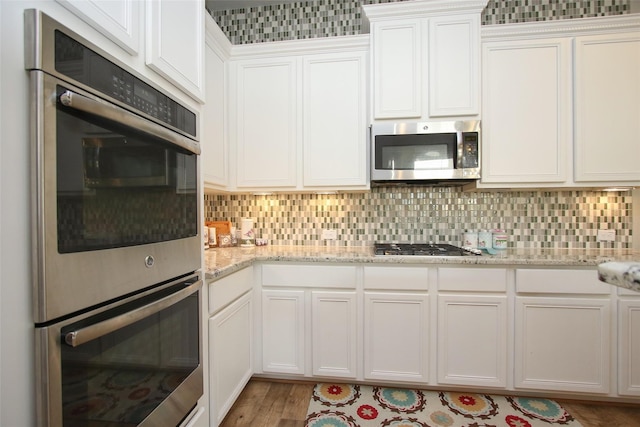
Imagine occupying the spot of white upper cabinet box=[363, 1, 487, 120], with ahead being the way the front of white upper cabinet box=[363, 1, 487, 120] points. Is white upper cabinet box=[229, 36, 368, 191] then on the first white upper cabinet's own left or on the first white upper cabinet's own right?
on the first white upper cabinet's own right

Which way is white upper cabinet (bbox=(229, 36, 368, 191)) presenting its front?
toward the camera

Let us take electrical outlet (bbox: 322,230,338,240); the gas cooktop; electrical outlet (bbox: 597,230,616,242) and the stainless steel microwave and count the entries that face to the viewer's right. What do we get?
0

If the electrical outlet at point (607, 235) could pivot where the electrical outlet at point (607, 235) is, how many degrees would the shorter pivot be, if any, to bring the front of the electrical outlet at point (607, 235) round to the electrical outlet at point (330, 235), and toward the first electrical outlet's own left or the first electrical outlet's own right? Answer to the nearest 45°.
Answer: approximately 45° to the first electrical outlet's own right

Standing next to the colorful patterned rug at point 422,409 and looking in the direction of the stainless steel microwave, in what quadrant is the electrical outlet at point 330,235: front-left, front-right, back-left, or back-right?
front-left

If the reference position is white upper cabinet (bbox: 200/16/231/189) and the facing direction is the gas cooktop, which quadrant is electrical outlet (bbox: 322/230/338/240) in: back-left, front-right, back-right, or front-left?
front-left

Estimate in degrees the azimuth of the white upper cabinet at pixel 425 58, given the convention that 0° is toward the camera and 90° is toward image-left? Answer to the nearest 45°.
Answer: approximately 0°

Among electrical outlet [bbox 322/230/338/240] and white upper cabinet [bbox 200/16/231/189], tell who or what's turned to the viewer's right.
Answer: the white upper cabinet

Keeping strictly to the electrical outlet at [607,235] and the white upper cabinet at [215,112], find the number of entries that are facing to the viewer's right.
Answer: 1

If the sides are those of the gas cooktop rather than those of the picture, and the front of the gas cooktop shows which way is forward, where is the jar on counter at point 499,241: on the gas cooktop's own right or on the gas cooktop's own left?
on the gas cooktop's own left

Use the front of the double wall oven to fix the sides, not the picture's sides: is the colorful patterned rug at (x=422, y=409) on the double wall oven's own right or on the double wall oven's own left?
on the double wall oven's own left

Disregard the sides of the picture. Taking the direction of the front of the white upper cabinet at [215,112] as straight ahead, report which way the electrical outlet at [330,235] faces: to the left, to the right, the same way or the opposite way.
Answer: to the right

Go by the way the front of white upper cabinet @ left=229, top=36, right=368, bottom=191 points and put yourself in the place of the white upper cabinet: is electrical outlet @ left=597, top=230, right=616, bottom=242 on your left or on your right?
on your left

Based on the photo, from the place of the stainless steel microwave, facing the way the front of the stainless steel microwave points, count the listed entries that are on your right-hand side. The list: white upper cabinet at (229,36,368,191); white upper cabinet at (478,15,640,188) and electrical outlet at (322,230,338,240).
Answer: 2

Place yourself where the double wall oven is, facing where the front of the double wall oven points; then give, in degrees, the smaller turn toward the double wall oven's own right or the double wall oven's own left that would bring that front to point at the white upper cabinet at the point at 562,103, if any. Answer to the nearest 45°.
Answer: approximately 45° to the double wall oven's own left

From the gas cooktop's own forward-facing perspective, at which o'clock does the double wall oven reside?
The double wall oven is roughly at 1 o'clock from the gas cooktop.

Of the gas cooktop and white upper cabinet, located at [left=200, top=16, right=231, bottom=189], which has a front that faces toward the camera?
the gas cooktop

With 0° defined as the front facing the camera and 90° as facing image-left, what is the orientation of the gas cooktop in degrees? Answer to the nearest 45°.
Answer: approximately 0°

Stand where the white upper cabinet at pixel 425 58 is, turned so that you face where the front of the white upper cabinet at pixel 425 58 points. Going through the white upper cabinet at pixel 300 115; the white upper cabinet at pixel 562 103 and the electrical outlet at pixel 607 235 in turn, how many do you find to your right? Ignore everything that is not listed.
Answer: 1
